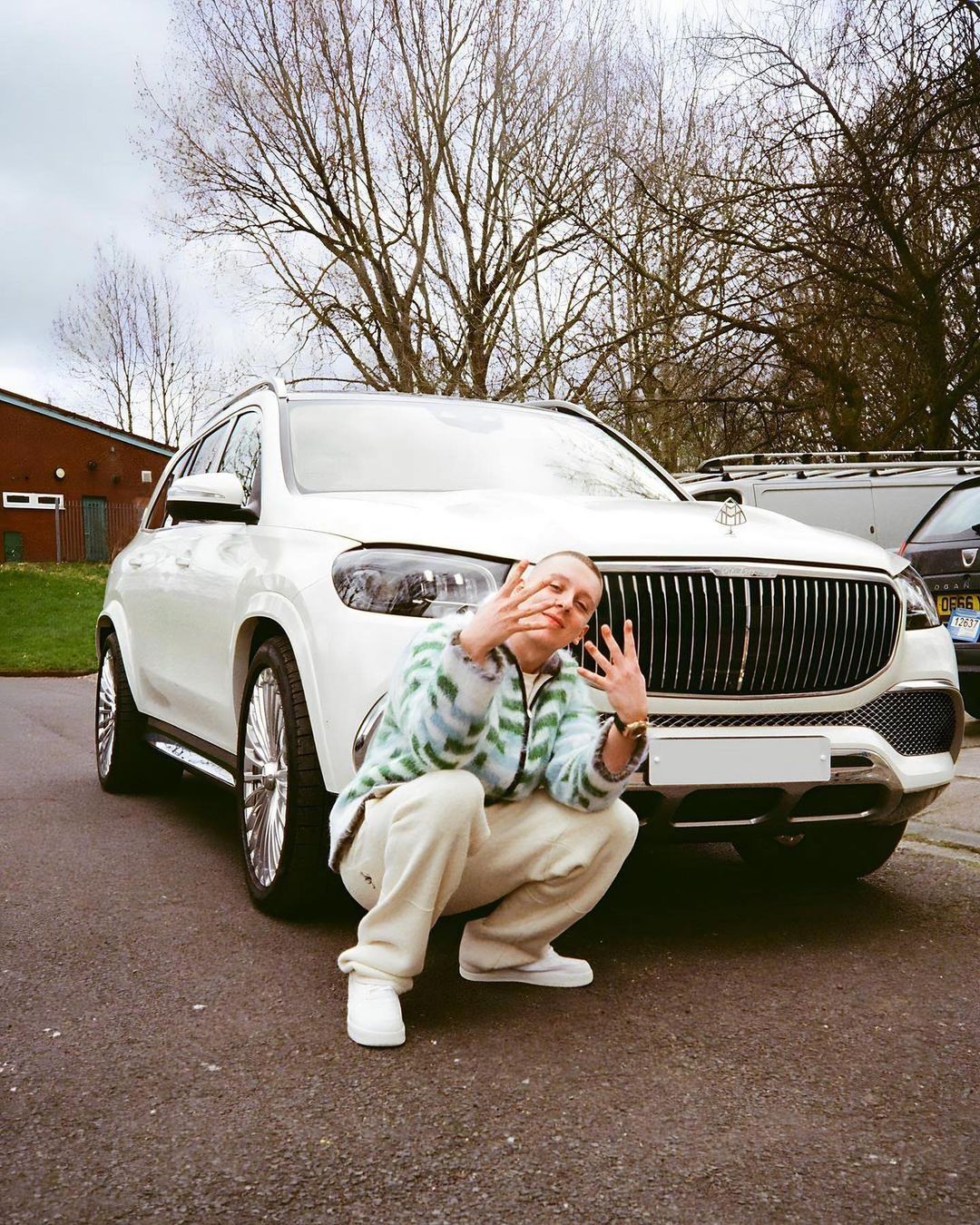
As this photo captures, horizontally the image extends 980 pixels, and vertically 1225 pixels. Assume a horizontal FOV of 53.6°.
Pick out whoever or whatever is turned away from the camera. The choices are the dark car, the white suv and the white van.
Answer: the dark car

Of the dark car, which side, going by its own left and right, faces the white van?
front

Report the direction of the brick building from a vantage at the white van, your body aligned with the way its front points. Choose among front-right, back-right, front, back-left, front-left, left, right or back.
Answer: front-right

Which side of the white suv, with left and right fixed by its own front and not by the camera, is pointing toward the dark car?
left

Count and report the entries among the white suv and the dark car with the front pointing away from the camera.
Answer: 1

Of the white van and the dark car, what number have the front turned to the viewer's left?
1

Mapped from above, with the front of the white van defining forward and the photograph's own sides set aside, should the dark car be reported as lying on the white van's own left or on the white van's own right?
on the white van's own left

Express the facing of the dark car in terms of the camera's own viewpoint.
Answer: facing away from the viewer

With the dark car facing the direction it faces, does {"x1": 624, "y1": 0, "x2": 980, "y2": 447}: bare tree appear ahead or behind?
ahead

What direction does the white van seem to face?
to the viewer's left

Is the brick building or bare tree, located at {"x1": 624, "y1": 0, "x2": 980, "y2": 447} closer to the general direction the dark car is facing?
the bare tree
